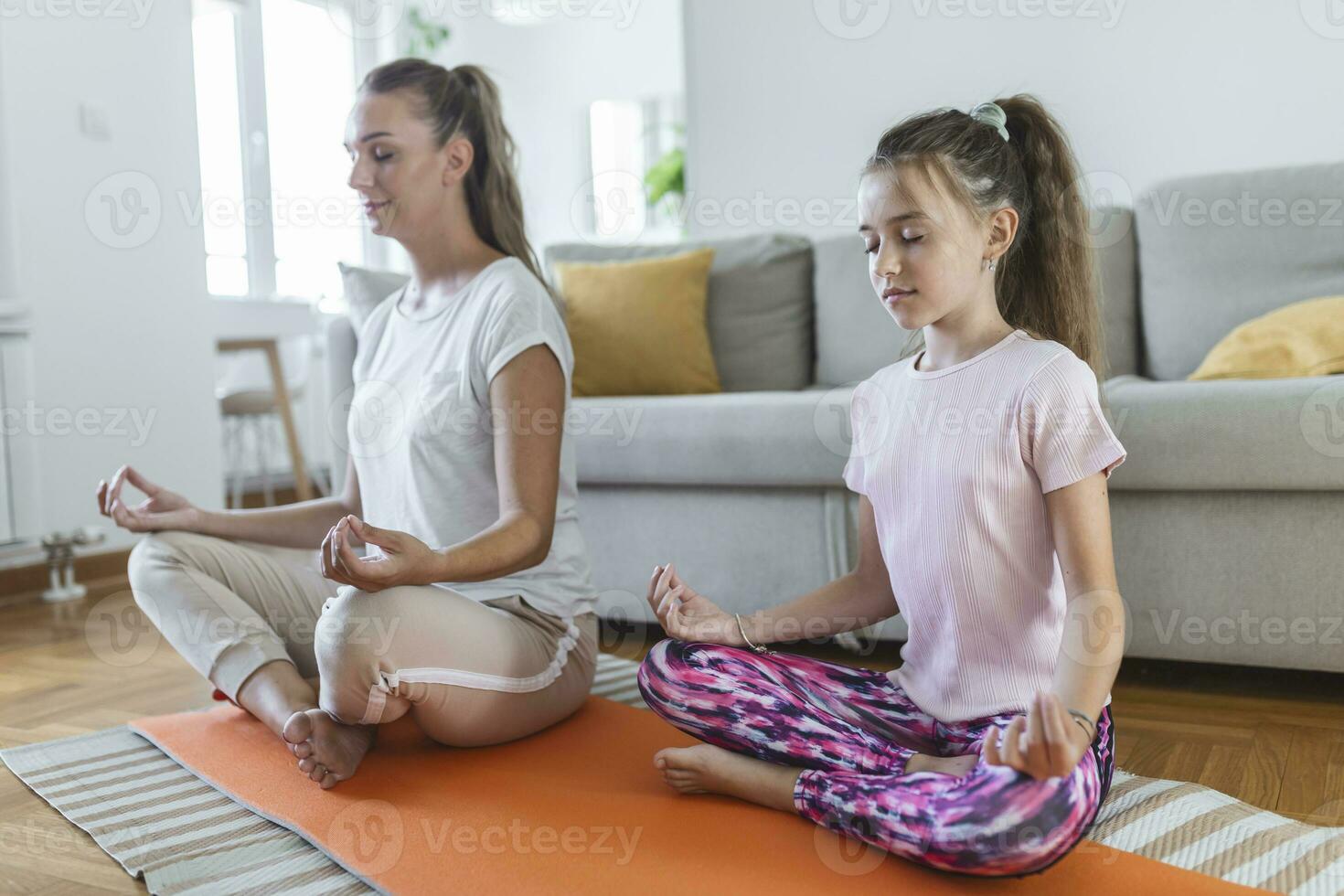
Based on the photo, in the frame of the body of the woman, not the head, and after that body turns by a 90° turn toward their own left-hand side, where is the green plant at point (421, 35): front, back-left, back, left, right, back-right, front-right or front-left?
back-left

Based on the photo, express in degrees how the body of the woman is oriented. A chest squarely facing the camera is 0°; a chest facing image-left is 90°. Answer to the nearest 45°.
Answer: approximately 45°

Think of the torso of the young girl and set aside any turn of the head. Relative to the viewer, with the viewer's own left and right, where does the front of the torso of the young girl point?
facing the viewer and to the left of the viewer

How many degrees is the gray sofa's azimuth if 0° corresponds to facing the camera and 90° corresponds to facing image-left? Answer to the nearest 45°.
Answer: approximately 0°

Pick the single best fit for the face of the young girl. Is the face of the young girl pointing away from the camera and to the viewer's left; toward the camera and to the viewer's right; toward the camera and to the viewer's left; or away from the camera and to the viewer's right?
toward the camera and to the viewer's left

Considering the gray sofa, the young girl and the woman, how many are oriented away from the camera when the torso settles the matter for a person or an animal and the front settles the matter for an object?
0
